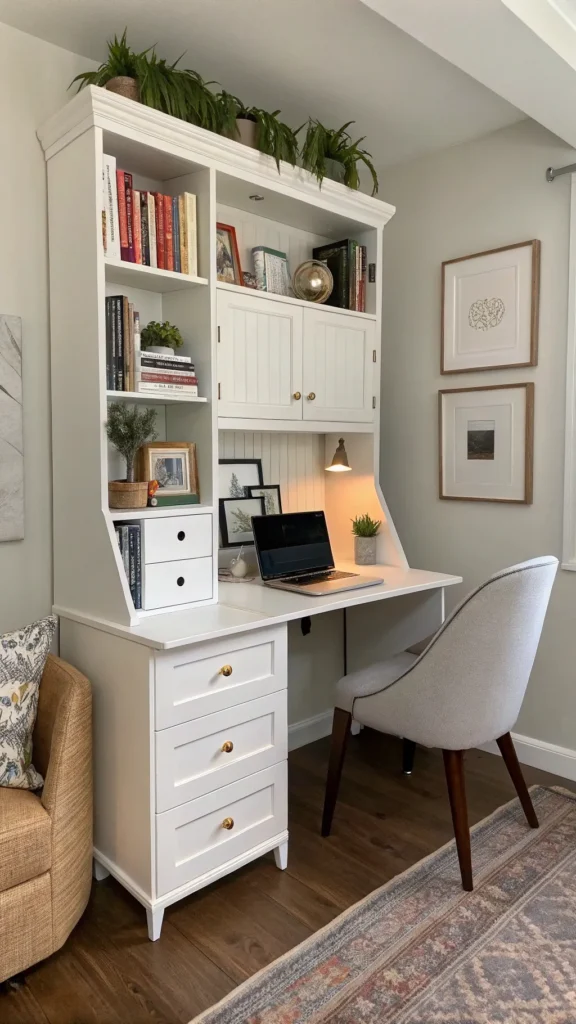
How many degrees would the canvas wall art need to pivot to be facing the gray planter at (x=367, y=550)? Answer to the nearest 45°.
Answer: approximately 45° to its left

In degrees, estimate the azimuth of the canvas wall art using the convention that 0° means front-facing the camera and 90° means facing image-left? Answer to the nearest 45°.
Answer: approximately 315°

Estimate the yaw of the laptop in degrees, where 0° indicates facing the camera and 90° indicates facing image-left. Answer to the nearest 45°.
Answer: approximately 315°

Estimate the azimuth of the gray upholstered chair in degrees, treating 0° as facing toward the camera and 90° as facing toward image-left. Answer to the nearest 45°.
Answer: approximately 135°

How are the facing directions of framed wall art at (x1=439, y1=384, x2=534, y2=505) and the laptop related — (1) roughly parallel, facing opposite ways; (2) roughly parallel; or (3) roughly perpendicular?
roughly perpendicular

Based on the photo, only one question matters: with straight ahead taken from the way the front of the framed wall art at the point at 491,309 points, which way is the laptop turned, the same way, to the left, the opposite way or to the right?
to the left
